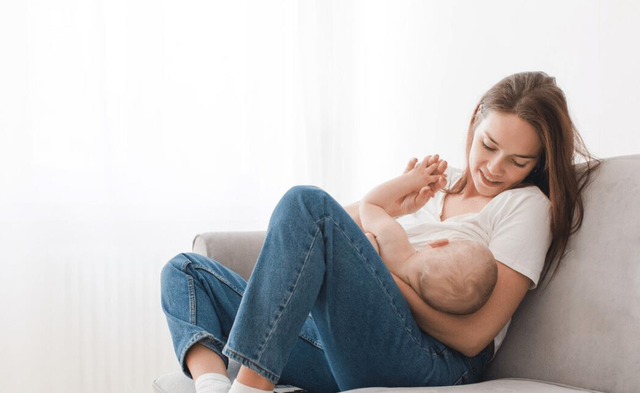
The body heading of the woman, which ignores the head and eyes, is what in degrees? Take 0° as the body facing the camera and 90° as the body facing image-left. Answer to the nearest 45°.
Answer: approximately 45°
